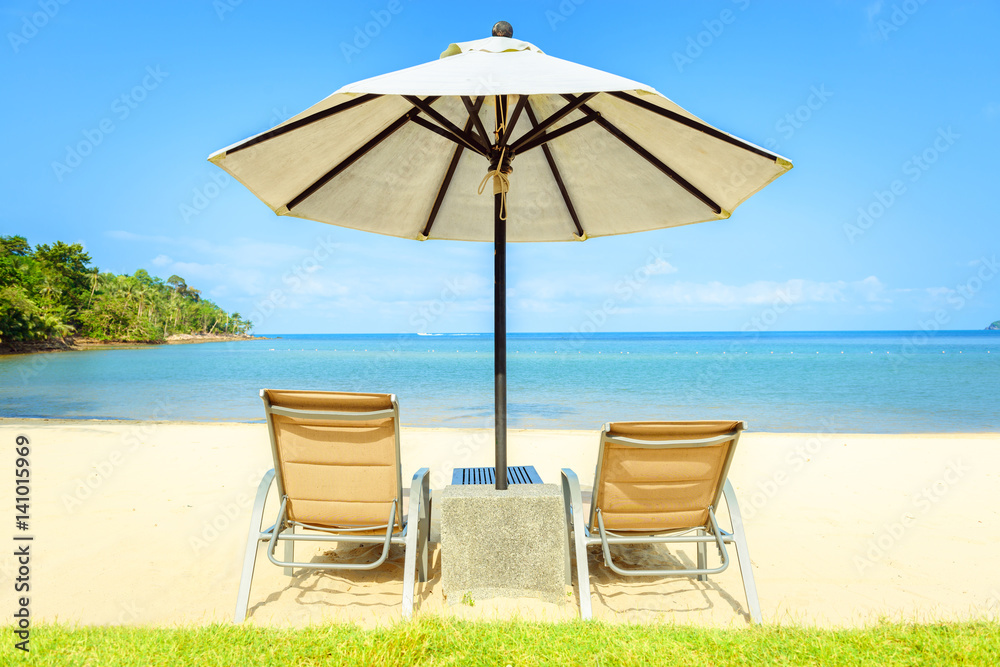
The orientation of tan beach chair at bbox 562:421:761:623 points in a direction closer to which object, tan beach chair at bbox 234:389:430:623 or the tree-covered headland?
the tree-covered headland

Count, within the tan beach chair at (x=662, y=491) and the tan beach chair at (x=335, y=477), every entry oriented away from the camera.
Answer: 2

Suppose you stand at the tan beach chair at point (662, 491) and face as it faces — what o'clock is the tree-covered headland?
The tree-covered headland is roughly at 10 o'clock from the tan beach chair.

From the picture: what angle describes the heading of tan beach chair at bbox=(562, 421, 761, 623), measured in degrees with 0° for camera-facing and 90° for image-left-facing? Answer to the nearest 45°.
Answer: approximately 180°

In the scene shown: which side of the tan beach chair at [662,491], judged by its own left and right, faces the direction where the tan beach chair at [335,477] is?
left

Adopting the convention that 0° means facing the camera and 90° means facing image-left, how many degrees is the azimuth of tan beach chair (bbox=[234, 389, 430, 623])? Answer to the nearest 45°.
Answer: approximately 180°

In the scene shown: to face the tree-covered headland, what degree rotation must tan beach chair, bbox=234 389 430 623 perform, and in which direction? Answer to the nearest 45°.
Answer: approximately 45° to its left

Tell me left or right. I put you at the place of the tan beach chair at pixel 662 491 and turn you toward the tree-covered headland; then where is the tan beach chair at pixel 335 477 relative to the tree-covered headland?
left

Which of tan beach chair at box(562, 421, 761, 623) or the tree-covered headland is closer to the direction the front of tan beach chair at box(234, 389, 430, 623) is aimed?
the tree-covered headland

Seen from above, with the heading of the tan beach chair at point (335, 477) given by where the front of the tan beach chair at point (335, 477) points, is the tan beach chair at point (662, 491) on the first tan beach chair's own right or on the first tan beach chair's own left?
on the first tan beach chair's own right
